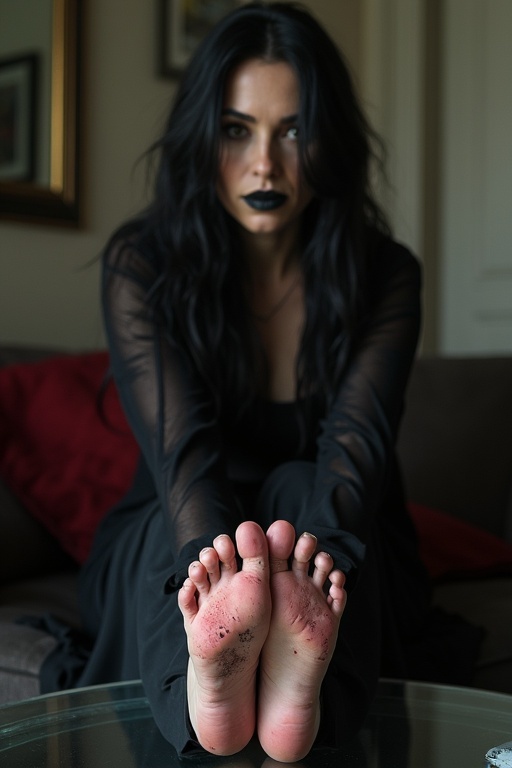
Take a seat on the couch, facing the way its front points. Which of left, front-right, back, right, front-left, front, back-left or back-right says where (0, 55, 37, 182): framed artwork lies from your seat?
back-right

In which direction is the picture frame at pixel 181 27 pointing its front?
toward the camera

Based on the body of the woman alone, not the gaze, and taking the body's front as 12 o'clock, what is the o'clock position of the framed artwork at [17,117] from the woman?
The framed artwork is roughly at 5 o'clock from the woman.

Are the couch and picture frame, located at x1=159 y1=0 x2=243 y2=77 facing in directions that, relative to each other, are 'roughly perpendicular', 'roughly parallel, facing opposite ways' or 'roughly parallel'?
roughly parallel

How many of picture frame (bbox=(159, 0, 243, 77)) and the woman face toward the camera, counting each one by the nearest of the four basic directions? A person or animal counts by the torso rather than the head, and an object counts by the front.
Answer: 2

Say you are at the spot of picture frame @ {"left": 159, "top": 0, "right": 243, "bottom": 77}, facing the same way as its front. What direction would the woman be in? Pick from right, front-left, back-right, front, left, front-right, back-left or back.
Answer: front

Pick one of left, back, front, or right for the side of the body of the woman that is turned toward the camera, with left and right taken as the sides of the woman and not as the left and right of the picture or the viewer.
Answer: front

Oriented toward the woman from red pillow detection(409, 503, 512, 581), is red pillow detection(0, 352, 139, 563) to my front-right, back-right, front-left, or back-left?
front-right

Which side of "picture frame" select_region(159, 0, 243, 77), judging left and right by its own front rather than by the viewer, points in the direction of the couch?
front
